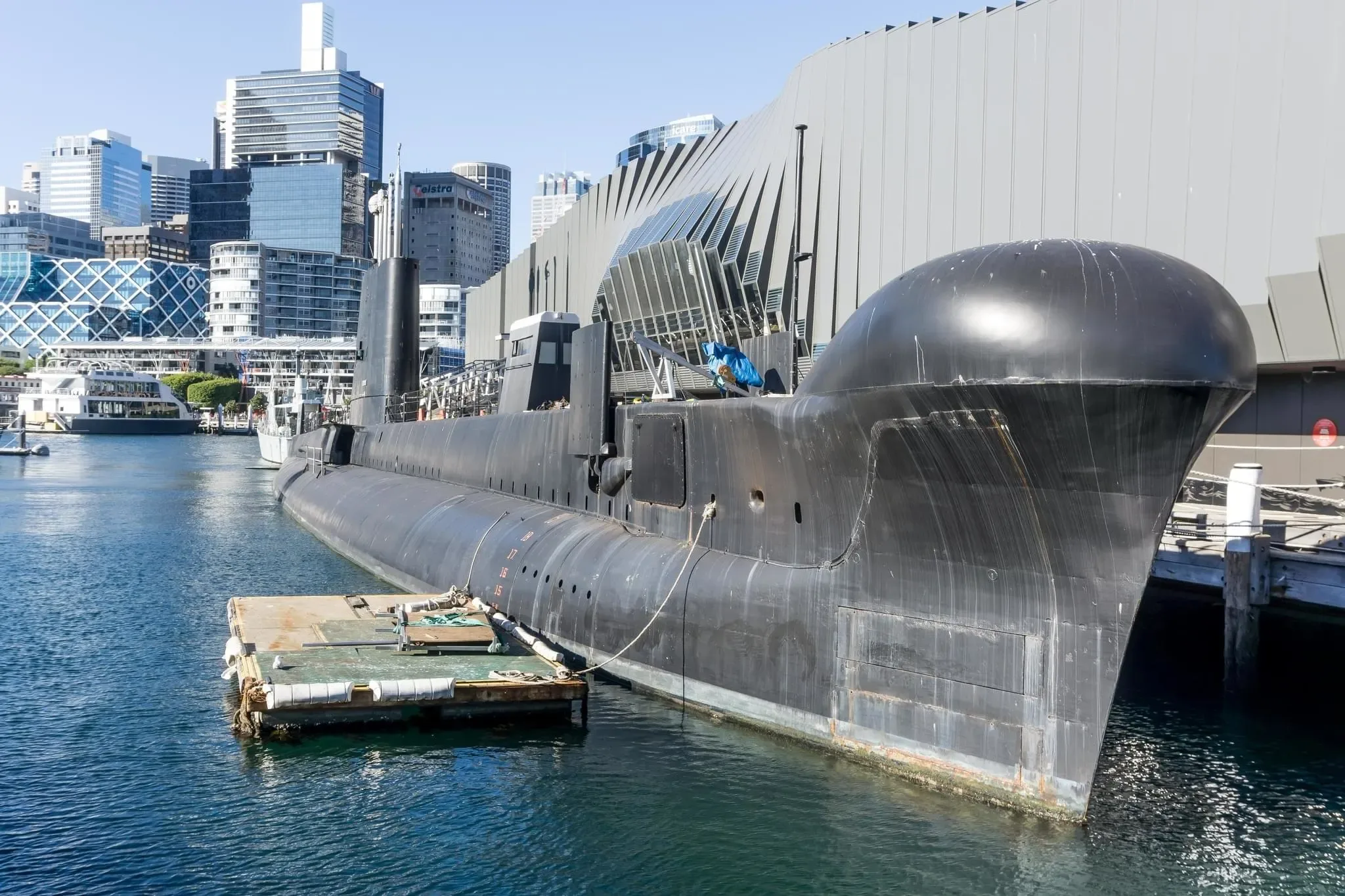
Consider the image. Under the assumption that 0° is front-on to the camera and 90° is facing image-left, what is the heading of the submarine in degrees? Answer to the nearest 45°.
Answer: approximately 315°

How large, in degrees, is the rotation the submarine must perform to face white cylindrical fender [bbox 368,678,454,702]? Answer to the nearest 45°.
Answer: approximately 135° to its right

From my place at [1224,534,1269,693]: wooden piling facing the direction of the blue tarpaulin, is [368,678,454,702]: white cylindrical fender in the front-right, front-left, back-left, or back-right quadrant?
front-left

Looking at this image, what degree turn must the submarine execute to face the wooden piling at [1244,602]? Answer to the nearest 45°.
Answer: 0° — it already faces it

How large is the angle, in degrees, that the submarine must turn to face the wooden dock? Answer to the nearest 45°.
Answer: approximately 90° to its left

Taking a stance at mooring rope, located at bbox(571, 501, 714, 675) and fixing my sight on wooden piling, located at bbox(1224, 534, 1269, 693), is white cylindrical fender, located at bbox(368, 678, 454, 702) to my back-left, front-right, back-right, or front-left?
back-right

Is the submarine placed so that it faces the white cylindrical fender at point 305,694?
no
